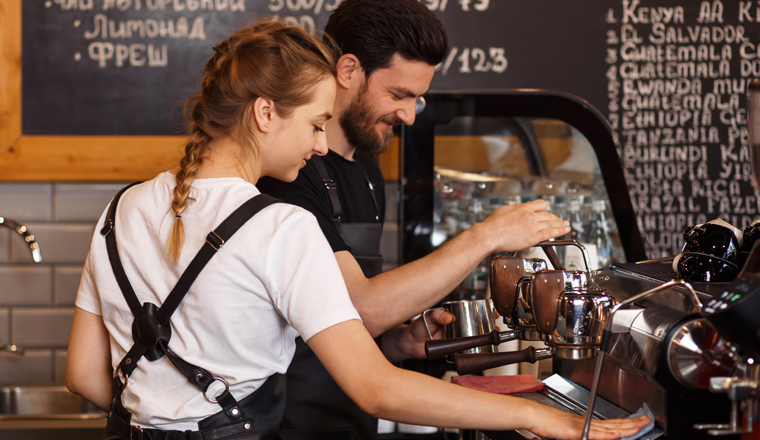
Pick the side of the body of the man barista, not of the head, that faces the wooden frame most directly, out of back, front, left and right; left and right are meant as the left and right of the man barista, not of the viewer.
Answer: back

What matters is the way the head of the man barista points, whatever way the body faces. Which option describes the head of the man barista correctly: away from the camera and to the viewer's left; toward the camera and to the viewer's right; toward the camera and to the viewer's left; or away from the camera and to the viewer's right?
toward the camera and to the viewer's right

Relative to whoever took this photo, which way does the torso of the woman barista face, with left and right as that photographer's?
facing away from the viewer and to the right of the viewer

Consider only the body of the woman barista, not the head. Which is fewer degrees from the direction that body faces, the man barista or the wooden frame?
the man barista

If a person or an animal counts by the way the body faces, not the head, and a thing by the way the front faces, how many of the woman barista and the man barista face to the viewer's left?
0

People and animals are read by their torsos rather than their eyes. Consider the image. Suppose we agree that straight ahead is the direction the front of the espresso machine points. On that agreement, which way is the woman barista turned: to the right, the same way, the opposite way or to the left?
the opposite way

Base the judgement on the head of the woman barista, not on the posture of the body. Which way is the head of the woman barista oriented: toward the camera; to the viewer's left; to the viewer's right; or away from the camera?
to the viewer's right

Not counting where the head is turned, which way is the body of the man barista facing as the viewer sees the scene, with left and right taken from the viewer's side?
facing the viewer and to the right of the viewer

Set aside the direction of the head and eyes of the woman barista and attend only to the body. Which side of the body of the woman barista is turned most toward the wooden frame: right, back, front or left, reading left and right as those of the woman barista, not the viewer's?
left

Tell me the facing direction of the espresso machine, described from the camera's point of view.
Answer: facing the viewer and to the left of the viewer
